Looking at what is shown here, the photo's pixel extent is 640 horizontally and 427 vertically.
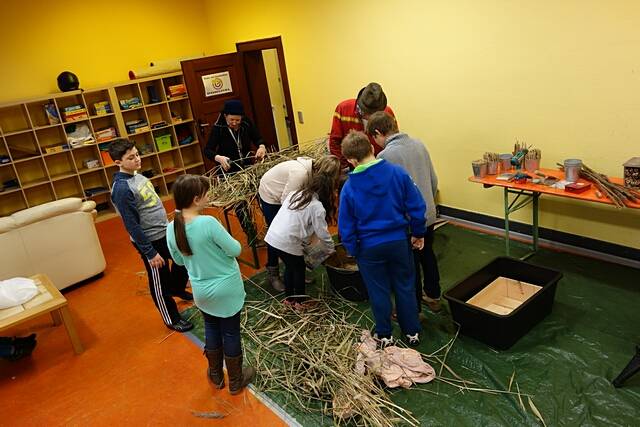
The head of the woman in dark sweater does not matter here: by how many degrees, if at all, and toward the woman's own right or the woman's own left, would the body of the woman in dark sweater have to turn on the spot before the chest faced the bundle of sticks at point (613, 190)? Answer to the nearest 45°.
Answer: approximately 45° to the woman's own left

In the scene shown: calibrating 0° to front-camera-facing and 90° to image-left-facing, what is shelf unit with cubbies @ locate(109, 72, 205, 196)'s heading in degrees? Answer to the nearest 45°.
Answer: approximately 0°

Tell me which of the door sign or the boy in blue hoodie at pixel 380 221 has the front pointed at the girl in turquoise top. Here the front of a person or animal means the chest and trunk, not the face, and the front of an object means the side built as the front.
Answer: the door sign

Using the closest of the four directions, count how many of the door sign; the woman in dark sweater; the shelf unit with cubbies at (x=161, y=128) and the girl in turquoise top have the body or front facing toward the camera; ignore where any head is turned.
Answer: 3

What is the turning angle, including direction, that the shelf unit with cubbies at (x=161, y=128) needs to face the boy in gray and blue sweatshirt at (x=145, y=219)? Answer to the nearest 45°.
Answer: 0° — it already faces them

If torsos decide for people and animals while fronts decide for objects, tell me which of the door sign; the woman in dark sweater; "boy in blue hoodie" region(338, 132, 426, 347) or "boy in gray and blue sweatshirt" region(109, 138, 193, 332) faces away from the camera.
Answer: "boy in blue hoodie" region(338, 132, 426, 347)

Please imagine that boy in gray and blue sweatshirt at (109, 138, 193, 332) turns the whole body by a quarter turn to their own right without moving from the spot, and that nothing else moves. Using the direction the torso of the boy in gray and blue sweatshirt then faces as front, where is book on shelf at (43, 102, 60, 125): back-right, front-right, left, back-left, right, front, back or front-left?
back-right

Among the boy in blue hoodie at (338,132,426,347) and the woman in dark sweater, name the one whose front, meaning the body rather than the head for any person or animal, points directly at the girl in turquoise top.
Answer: the woman in dark sweater

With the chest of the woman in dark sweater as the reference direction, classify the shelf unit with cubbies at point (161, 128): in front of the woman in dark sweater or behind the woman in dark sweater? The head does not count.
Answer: behind

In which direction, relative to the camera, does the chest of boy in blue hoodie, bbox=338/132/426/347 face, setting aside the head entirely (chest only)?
away from the camera

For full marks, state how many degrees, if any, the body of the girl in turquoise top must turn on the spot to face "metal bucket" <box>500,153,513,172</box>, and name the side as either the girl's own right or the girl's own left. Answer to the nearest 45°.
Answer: approximately 45° to the girl's own right

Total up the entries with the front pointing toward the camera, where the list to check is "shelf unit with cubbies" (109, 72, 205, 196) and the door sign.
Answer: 2

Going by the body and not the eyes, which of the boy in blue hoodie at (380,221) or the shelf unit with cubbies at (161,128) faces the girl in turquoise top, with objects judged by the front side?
the shelf unit with cubbies

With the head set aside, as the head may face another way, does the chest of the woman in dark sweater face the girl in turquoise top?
yes

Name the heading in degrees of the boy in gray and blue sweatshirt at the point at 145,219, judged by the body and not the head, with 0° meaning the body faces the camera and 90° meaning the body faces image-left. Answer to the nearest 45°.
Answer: approximately 315°

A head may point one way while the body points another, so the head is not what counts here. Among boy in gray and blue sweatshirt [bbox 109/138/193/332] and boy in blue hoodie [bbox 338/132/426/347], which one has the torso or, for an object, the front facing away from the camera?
boy in blue hoodie [bbox 338/132/426/347]

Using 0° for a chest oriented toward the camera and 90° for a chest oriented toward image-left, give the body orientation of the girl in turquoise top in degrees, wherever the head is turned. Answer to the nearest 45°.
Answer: approximately 225°

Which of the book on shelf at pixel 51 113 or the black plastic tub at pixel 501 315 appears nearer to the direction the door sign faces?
the black plastic tub
